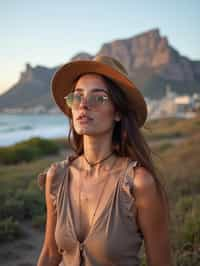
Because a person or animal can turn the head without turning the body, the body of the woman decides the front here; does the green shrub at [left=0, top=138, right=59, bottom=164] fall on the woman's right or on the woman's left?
on the woman's right

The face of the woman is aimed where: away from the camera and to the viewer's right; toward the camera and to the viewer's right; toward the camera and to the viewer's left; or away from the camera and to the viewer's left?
toward the camera and to the viewer's left

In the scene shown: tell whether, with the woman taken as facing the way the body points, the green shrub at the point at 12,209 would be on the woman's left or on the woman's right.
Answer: on the woman's right

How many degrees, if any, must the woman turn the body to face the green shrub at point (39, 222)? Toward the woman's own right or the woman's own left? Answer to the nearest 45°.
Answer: approximately 135° to the woman's own right

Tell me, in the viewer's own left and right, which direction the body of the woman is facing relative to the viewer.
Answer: facing the viewer and to the left of the viewer

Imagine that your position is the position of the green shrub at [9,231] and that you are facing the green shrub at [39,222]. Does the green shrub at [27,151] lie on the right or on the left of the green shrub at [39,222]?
left

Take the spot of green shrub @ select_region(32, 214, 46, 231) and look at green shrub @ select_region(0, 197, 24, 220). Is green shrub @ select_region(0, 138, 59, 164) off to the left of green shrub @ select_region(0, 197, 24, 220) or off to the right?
right

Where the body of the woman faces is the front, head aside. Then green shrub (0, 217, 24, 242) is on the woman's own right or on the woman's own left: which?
on the woman's own right

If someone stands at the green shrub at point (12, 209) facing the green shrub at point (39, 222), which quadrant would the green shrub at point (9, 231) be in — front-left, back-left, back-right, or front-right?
front-right
